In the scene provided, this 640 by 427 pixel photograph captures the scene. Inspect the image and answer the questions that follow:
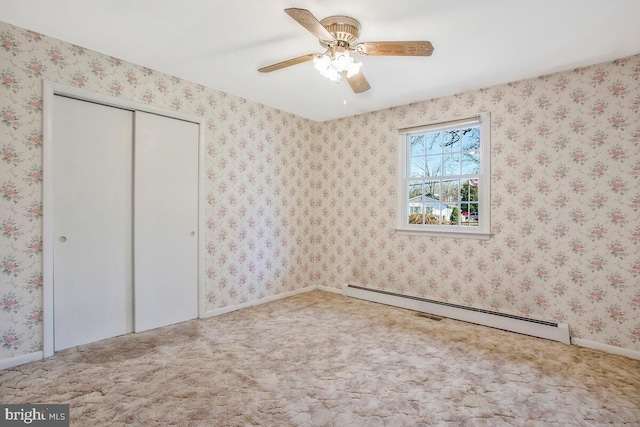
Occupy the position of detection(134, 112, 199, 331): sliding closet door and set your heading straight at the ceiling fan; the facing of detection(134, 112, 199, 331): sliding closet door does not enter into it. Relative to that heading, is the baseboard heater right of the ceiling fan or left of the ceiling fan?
left

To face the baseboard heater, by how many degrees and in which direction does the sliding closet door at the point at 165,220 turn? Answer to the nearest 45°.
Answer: approximately 45° to its left

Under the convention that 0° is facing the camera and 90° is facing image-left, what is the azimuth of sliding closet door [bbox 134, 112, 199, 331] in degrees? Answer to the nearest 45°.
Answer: approximately 315°

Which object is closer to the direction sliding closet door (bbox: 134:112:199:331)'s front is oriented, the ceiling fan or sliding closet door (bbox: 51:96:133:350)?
the ceiling fan

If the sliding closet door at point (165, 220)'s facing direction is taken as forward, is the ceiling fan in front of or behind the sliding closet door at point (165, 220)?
in front

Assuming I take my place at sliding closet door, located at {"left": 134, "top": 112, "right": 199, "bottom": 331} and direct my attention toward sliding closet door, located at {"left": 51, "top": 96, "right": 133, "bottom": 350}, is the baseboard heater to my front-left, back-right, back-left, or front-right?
back-left

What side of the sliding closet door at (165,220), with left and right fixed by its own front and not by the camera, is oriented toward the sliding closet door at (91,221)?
right

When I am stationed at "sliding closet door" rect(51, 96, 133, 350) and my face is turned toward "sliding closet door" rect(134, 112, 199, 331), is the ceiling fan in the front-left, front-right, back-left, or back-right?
front-right

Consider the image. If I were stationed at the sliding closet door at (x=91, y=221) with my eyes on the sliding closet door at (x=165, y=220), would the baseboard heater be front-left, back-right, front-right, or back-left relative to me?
front-right
